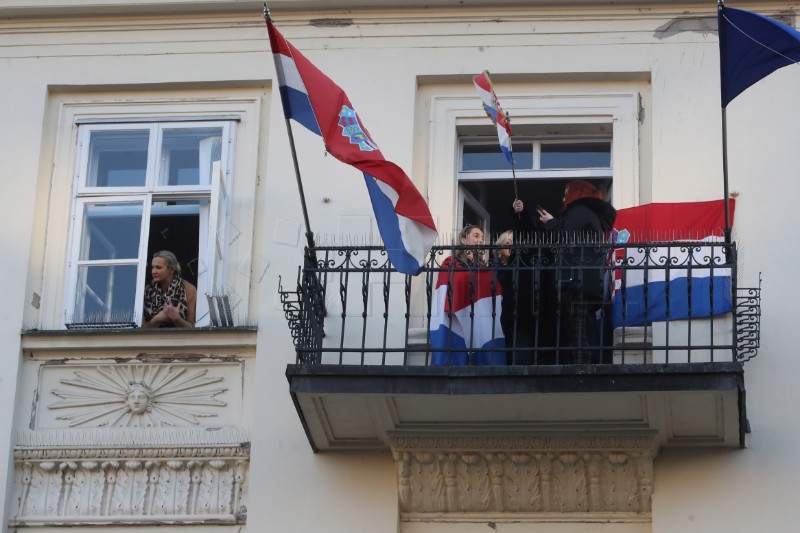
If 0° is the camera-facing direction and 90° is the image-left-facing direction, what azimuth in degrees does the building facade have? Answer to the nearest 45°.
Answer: approximately 0°
